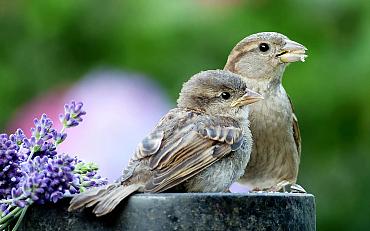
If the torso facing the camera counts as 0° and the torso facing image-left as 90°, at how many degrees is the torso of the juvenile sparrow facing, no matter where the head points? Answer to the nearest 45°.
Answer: approximately 270°

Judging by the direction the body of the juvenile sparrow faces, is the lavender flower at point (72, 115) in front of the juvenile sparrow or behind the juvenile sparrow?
behind

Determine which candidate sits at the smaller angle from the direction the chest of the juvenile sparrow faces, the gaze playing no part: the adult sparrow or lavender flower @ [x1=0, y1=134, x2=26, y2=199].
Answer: the adult sparrow
